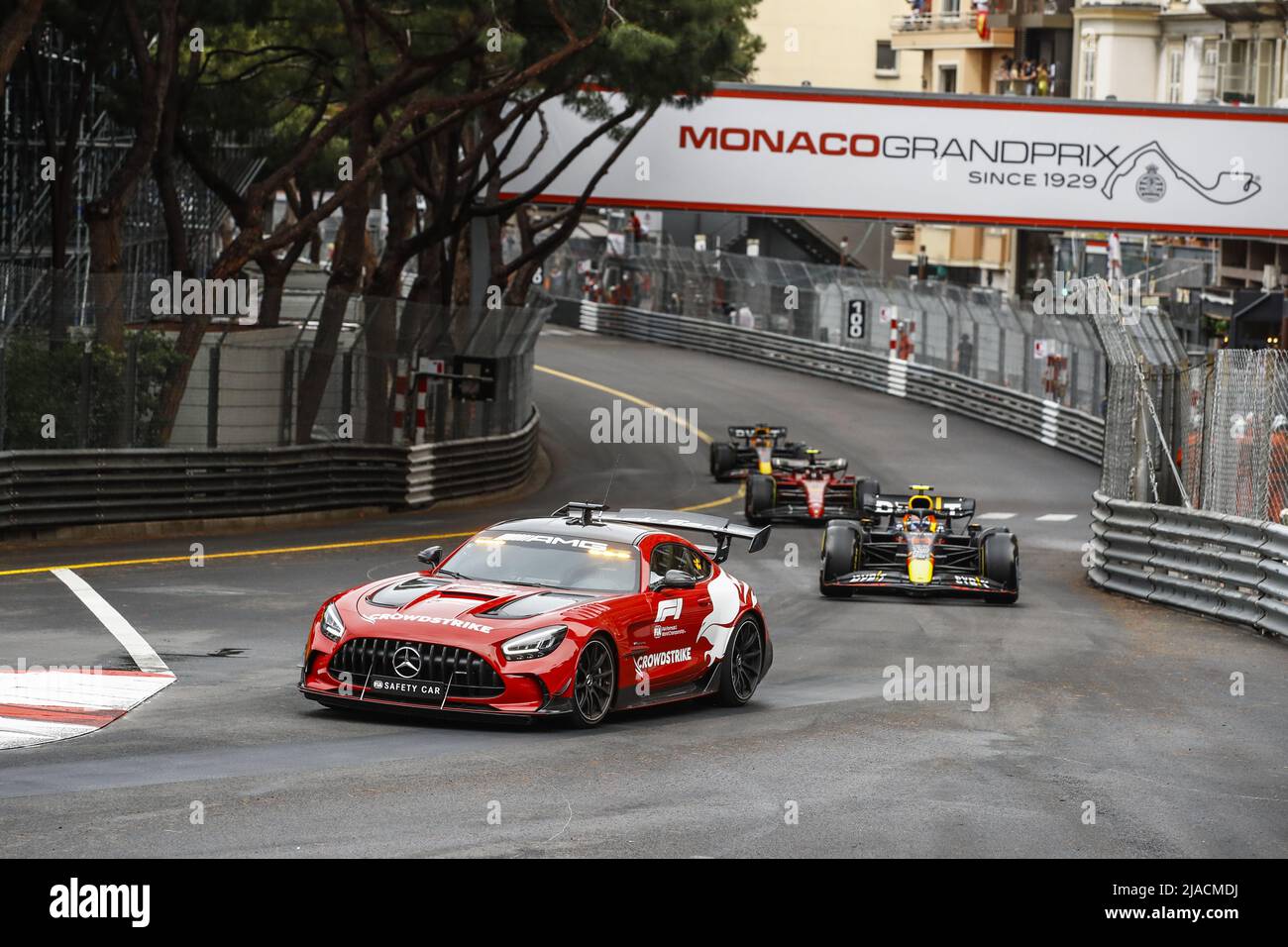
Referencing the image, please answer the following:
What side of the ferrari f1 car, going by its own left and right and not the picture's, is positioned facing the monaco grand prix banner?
back

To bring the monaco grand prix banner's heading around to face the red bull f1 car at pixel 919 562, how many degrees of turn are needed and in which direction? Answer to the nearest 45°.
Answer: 0° — it already faces it

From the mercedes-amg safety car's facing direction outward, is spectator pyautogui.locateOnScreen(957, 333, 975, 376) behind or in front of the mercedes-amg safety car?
behind

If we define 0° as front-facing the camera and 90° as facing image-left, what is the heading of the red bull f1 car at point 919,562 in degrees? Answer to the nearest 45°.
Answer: approximately 0°

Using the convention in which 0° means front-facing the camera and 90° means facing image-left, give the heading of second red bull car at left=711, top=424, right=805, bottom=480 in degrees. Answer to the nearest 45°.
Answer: approximately 0°

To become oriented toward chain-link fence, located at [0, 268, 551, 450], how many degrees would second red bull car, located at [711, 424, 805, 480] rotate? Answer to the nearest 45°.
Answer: approximately 45° to its right
